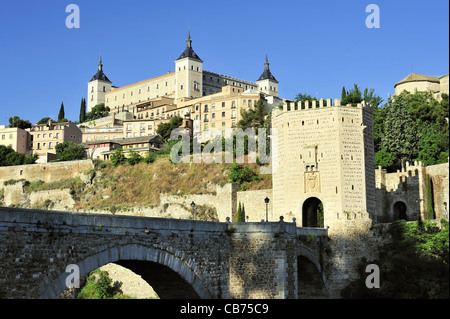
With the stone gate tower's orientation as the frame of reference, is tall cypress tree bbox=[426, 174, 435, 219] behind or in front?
behind

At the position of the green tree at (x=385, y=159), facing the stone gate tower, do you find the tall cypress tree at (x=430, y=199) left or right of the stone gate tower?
left

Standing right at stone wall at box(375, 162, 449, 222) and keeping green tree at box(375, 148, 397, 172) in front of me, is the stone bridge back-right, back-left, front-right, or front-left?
back-left

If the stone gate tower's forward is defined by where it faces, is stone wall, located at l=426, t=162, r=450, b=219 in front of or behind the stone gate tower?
behind

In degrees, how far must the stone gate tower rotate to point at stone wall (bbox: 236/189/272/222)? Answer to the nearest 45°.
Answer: approximately 90° to its right

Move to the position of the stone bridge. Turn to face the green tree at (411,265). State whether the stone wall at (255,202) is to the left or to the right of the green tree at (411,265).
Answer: left

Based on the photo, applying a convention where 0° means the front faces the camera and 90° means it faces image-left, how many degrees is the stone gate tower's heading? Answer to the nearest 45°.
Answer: approximately 45°

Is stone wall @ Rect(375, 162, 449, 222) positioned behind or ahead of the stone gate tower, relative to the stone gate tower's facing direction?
behind

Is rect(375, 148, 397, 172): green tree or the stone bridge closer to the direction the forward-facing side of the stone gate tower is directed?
the stone bridge

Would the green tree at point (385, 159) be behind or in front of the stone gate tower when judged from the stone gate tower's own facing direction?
behind
